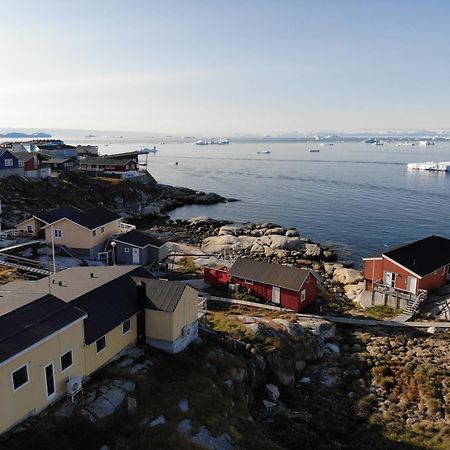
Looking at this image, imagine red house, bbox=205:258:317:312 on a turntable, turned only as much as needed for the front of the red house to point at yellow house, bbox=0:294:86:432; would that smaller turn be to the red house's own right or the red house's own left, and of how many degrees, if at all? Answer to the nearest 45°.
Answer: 0° — it already faces it

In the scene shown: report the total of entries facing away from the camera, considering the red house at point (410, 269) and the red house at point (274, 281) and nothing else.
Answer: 0

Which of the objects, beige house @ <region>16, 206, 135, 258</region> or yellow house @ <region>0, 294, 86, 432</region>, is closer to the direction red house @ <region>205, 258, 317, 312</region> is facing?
the yellow house

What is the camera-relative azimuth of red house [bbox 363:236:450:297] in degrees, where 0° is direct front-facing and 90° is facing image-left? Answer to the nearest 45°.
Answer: approximately 45°

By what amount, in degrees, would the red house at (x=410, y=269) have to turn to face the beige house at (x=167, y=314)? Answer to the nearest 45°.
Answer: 0° — it already faces it

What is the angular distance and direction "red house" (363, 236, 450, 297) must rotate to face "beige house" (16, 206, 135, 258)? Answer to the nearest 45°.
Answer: approximately 45° to its right

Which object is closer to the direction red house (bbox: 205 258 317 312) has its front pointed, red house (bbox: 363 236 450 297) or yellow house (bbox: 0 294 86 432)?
the yellow house

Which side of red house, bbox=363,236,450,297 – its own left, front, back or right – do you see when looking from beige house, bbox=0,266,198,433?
front
